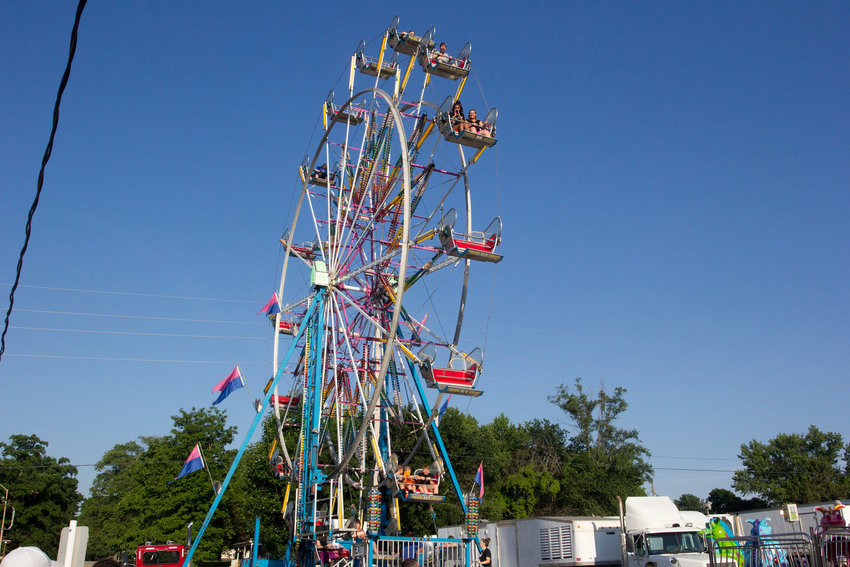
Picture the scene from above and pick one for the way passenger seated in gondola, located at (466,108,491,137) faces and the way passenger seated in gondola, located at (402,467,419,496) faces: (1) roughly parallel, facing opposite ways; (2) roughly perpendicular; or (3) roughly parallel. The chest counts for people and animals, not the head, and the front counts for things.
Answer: roughly parallel

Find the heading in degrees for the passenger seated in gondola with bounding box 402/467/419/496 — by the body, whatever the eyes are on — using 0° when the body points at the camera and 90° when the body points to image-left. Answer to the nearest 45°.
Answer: approximately 315°
